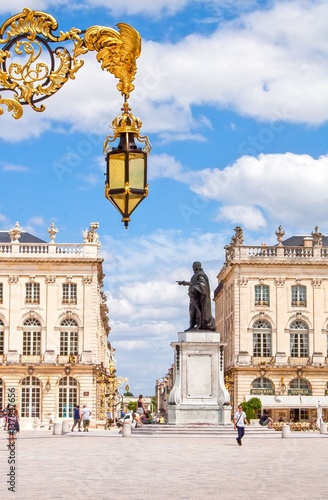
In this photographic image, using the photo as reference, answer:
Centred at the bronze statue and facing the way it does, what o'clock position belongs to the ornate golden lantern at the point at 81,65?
The ornate golden lantern is roughly at 9 o'clock from the bronze statue.

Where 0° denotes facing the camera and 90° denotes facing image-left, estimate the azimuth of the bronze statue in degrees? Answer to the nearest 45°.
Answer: approximately 90°

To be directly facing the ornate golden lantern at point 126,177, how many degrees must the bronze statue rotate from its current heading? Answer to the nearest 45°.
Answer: approximately 90° to its left

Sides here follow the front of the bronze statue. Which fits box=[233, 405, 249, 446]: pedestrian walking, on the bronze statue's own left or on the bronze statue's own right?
on the bronze statue's own left
